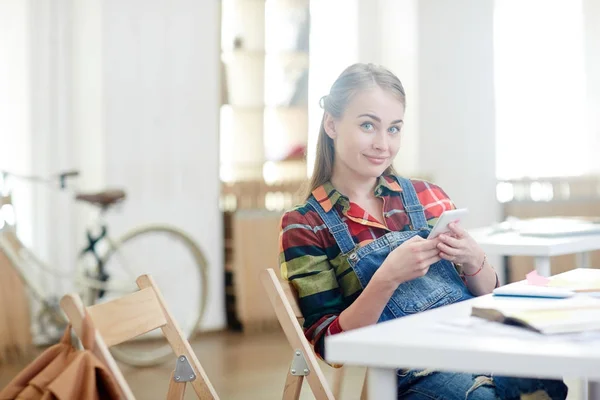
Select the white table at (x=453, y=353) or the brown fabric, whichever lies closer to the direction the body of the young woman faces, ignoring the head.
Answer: the white table

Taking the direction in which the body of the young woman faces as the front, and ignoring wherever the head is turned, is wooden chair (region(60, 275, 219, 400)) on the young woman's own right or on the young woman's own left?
on the young woman's own right

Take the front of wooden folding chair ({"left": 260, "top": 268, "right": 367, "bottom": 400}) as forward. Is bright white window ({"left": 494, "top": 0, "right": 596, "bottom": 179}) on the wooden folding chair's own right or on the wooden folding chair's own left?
on the wooden folding chair's own left

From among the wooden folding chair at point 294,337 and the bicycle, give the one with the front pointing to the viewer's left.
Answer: the bicycle

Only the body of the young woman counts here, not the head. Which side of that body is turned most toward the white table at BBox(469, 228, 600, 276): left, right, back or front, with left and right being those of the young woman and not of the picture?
left

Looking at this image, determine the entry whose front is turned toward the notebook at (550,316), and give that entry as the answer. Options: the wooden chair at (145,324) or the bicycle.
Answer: the wooden chair

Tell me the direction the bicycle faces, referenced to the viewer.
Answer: facing to the left of the viewer
